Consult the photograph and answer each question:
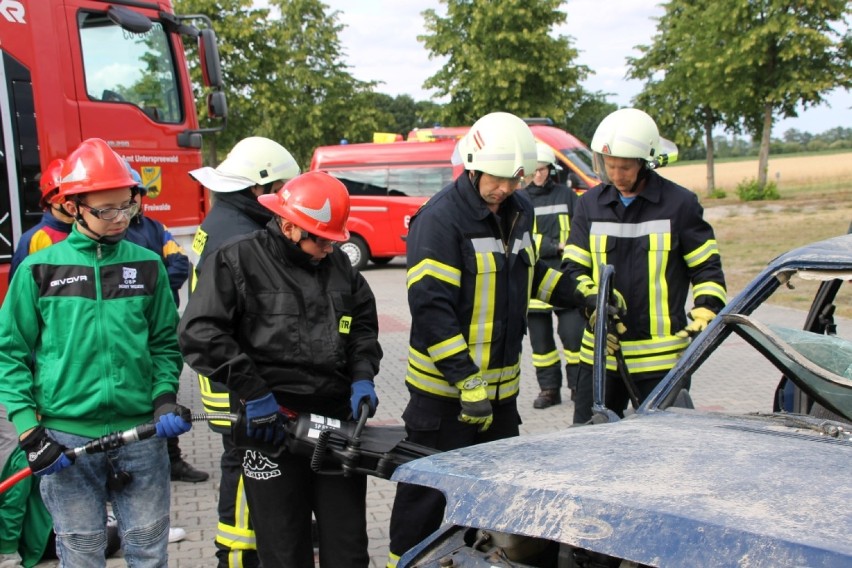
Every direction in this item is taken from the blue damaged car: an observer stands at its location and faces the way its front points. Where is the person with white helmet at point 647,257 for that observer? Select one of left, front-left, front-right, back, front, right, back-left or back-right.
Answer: back-right

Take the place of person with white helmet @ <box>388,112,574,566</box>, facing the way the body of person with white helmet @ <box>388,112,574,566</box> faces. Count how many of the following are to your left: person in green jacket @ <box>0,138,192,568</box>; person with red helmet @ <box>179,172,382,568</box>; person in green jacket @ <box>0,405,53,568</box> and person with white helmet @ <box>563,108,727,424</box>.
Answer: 1

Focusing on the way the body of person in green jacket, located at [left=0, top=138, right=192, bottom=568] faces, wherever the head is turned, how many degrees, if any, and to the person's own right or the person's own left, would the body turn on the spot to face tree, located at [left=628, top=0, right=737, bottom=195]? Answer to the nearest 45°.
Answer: approximately 135° to the person's own left

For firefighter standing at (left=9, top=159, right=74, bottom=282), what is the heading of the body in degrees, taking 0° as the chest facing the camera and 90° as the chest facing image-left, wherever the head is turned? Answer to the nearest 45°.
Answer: approximately 315°

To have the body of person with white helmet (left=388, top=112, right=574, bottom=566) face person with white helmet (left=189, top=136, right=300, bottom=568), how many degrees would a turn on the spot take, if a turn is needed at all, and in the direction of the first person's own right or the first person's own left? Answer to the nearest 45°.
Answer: approximately 135° to the first person's own right

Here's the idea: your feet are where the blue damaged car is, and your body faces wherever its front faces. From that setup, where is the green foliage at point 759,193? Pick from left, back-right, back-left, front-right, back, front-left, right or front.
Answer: back-right

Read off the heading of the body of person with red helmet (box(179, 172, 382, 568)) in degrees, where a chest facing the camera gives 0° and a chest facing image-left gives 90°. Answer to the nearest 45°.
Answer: approximately 315°

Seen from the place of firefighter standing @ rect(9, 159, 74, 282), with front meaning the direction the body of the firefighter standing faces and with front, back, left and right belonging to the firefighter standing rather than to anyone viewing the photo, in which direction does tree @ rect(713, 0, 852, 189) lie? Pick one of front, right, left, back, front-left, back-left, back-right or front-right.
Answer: left

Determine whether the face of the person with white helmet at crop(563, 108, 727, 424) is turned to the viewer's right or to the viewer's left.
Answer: to the viewer's left

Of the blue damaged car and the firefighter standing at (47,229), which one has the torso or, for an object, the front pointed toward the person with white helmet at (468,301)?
the firefighter standing

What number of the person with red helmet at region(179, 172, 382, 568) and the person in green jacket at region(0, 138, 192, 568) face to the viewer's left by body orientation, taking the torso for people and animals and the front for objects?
0

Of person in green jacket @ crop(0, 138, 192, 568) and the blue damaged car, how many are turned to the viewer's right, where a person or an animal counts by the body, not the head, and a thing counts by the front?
0

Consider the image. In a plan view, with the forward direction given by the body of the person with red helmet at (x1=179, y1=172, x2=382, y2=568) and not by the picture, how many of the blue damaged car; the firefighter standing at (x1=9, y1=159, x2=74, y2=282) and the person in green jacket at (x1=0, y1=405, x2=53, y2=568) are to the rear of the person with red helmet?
2
